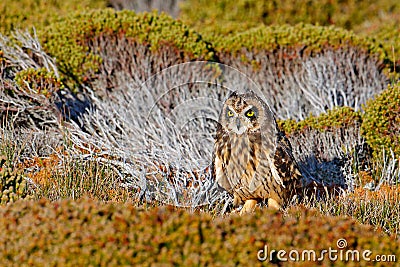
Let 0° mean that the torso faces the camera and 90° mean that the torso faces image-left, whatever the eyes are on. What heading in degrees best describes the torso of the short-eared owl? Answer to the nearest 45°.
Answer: approximately 45°

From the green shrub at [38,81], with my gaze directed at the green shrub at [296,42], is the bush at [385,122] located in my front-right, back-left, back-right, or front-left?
front-right

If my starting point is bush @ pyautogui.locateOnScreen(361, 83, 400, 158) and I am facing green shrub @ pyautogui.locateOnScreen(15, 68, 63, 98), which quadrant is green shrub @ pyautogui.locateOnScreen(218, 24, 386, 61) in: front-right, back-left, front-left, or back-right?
front-right

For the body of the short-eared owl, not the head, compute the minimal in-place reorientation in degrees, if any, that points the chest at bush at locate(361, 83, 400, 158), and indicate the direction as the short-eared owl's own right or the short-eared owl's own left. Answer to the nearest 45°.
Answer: approximately 180°

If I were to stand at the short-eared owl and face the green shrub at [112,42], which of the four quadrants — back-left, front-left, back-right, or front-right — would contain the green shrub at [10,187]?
front-left
